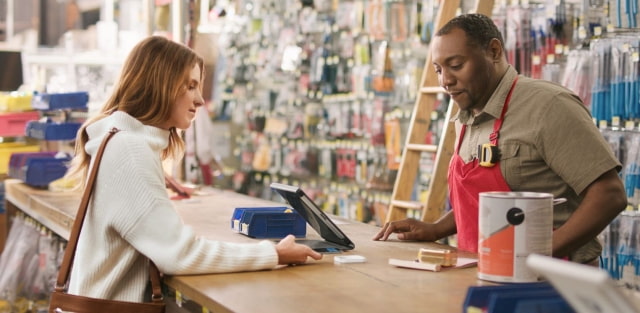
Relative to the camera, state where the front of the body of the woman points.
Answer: to the viewer's right

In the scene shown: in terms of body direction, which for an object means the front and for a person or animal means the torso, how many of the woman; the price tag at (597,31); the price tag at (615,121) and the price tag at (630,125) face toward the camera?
3

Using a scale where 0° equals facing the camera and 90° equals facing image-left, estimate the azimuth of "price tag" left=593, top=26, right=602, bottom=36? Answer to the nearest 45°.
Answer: approximately 0°

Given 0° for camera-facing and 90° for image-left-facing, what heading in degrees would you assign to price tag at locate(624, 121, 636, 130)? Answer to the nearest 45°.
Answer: approximately 0°

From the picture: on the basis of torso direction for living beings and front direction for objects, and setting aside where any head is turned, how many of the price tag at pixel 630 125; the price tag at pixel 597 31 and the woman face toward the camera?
2

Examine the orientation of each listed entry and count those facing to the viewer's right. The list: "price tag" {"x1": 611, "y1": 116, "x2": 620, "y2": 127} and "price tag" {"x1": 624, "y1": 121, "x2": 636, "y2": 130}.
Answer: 0

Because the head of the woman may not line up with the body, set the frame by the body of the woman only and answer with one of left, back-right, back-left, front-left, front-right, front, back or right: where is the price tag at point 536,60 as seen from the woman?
front-left

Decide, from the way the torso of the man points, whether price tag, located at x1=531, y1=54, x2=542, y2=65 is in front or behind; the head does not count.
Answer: behind

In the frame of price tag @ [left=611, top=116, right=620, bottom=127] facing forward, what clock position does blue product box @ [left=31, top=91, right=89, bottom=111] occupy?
The blue product box is roughly at 3 o'clock from the price tag.

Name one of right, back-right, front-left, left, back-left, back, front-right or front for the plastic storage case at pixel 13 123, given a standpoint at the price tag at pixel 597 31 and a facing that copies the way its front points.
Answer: right

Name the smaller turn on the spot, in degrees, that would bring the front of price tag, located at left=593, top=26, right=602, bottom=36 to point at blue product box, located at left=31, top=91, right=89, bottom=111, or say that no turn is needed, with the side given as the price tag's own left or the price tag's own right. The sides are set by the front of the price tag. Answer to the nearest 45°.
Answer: approximately 90° to the price tag's own right

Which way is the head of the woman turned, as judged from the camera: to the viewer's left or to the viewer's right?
to the viewer's right

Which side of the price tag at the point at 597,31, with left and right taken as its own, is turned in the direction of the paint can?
front
